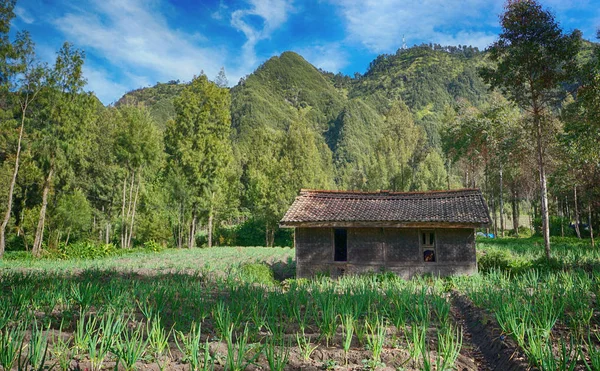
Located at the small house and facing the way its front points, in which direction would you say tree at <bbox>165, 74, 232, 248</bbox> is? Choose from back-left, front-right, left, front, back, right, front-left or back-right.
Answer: back-right

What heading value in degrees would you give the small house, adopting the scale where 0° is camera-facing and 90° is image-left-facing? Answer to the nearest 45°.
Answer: approximately 0°

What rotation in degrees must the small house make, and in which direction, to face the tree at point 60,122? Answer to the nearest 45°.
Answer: approximately 90° to its right

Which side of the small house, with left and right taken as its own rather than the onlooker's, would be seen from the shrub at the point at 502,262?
left

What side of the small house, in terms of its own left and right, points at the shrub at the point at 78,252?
right

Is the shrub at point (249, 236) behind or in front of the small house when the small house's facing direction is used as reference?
behind

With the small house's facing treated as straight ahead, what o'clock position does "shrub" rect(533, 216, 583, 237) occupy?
The shrub is roughly at 7 o'clock from the small house.
